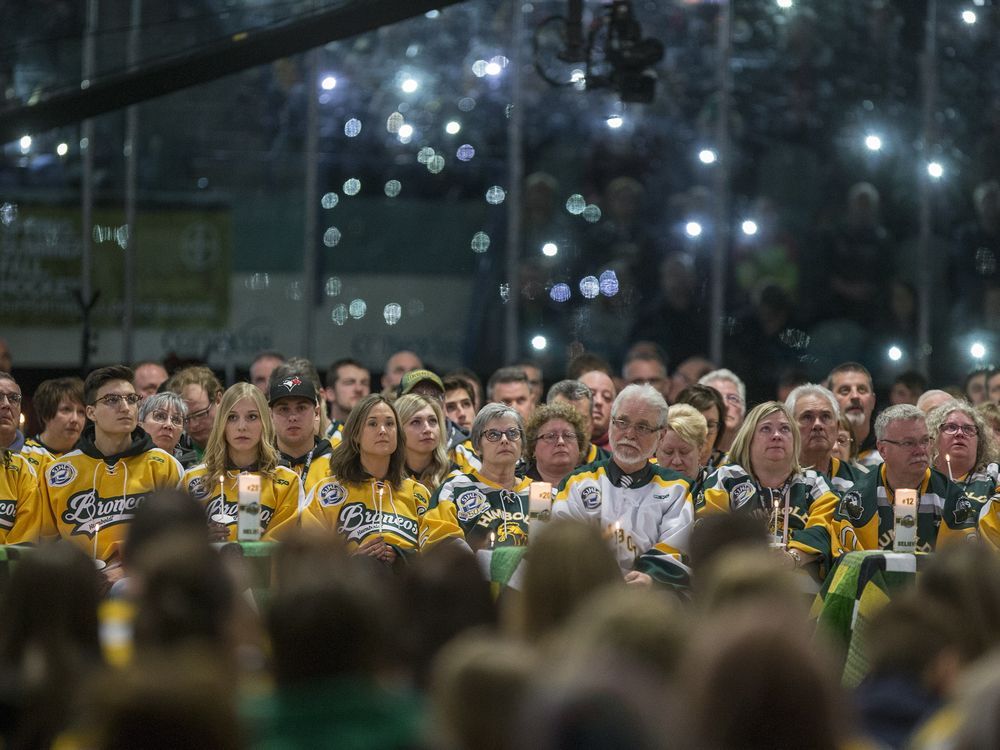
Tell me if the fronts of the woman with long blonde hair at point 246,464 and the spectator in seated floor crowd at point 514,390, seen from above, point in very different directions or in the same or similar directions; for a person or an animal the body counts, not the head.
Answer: same or similar directions

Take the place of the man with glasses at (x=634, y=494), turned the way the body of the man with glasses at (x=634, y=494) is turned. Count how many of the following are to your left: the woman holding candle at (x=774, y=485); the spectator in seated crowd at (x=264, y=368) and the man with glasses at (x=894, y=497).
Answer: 2

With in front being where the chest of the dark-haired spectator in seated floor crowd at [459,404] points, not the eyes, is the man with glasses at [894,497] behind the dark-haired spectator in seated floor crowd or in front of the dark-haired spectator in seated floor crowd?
in front

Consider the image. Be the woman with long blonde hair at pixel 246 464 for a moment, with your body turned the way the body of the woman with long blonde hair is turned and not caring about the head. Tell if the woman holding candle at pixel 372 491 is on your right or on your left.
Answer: on your left

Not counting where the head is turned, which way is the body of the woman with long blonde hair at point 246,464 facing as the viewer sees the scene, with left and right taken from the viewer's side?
facing the viewer

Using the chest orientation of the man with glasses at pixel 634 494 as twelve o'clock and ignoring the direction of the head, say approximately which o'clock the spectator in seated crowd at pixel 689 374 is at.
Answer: The spectator in seated crowd is roughly at 6 o'clock from the man with glasses.

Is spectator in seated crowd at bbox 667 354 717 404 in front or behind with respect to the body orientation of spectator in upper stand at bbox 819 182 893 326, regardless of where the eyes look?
in front

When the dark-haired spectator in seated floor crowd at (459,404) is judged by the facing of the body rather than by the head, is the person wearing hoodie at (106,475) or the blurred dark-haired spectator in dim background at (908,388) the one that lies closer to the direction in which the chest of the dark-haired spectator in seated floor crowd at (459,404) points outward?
the person wearing hoodie

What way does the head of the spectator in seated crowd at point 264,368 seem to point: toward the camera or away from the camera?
toward the camera

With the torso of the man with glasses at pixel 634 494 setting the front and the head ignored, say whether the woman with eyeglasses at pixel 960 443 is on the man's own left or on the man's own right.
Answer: on the man's own left

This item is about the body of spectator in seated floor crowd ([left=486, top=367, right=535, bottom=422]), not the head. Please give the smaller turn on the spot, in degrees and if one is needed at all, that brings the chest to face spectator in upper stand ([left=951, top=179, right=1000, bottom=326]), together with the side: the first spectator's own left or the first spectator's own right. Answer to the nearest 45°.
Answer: approximately 135° to the first spectator's own left

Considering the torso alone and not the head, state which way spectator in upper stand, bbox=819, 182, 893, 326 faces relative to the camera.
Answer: toward the camera

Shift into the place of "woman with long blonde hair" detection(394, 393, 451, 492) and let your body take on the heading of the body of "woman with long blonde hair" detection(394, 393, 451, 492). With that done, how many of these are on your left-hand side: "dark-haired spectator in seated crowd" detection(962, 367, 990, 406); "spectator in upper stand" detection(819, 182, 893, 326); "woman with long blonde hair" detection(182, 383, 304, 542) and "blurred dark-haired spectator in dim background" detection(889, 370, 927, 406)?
3

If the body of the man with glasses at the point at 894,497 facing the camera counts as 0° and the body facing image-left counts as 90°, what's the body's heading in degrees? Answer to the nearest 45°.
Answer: approximately 0°
